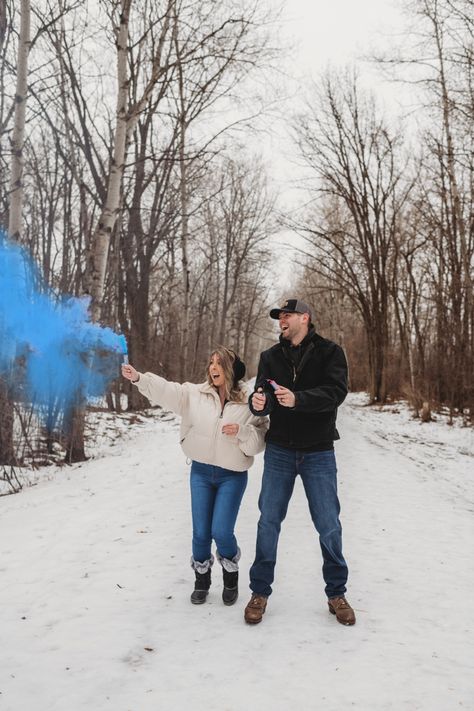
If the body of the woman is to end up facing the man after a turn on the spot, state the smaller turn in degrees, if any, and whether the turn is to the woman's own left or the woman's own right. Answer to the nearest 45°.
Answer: approximately 45° to the woman's own left

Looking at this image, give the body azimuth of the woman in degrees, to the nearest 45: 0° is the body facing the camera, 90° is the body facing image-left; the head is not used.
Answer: approximately 0°

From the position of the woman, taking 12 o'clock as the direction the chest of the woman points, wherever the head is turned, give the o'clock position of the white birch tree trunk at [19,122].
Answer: The white birch tree trunk is roughly at 5 o'clock from the woman.

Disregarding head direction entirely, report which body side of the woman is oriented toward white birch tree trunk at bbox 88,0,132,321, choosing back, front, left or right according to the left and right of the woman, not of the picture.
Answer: back

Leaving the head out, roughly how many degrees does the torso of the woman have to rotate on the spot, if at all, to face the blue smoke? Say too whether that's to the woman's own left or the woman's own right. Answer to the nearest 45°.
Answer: approximately 135° to the woman's own right

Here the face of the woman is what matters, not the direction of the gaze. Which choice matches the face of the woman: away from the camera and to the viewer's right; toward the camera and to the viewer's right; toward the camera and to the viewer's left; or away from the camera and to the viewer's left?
toward the camera and to the viewer's left

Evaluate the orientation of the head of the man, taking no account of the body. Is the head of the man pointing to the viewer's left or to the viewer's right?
to the viewer's left
